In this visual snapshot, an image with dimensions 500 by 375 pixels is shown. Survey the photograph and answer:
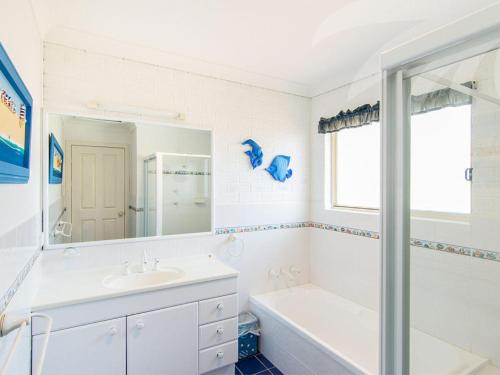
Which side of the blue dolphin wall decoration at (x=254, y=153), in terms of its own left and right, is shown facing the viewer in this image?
left

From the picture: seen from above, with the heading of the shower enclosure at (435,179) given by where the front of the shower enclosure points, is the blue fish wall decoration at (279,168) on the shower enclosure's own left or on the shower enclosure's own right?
on the shower enclosure's own right

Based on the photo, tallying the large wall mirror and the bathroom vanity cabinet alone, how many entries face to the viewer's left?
0

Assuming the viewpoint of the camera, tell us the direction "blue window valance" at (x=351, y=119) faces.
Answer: facing the viewer and to the left of the viewer

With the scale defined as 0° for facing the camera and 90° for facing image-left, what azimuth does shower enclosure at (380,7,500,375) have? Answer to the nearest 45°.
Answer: approximately 45°

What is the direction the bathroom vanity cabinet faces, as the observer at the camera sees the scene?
facing the viewer and to the right of the viewer
